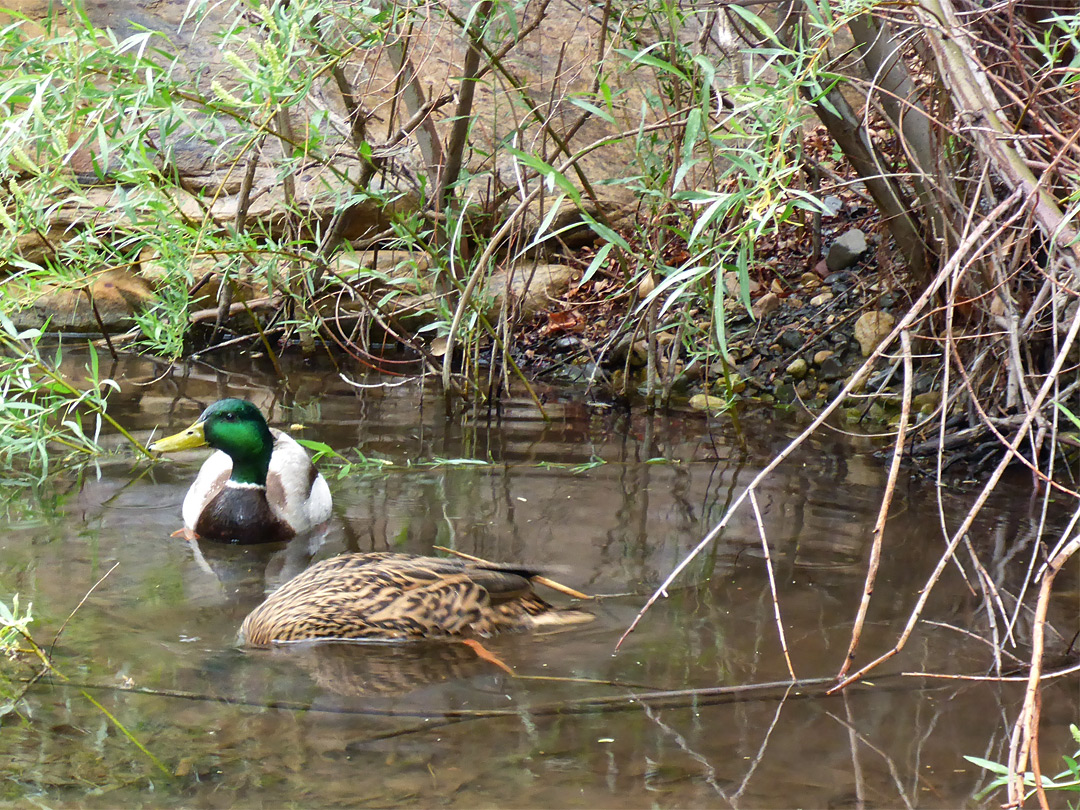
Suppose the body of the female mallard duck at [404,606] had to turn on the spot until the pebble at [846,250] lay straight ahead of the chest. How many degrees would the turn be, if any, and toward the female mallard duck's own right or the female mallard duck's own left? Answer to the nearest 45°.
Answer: approximately 135° to the female mallard duck's own right

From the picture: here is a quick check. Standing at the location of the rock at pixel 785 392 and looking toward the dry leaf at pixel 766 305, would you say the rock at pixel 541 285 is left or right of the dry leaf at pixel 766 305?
left

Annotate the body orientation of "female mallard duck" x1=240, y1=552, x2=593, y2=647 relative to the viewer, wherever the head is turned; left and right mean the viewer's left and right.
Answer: facing to the left of the viewer

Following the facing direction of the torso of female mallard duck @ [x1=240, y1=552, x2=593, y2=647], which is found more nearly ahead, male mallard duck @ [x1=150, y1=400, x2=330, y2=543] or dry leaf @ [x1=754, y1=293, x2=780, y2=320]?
the male mallard duck

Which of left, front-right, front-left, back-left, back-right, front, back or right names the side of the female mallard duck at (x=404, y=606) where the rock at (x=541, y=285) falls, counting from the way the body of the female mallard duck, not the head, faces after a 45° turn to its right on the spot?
front-right

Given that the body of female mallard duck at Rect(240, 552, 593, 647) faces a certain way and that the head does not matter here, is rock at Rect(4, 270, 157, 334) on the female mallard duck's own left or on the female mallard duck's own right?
on the female mallard duck's own right

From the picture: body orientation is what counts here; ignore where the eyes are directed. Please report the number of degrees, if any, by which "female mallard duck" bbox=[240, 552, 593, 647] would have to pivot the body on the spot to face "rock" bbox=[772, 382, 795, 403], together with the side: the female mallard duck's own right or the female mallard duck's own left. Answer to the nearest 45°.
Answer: approximately 135° to the female mallard duck's own right

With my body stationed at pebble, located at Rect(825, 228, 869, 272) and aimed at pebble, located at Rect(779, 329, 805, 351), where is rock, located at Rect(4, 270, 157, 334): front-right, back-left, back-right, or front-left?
front-right

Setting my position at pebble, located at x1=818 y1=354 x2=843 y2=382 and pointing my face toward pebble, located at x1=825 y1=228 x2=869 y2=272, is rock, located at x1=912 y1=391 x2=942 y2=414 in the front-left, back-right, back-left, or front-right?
back-right

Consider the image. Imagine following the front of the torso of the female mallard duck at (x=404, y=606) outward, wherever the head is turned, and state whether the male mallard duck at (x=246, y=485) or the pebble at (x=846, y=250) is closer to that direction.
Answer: the male mallard duck
